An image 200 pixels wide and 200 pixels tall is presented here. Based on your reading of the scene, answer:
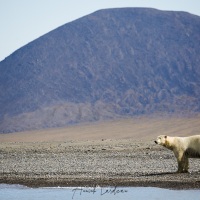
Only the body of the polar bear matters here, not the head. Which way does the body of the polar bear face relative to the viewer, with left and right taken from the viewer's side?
facing to the left of the viewer
